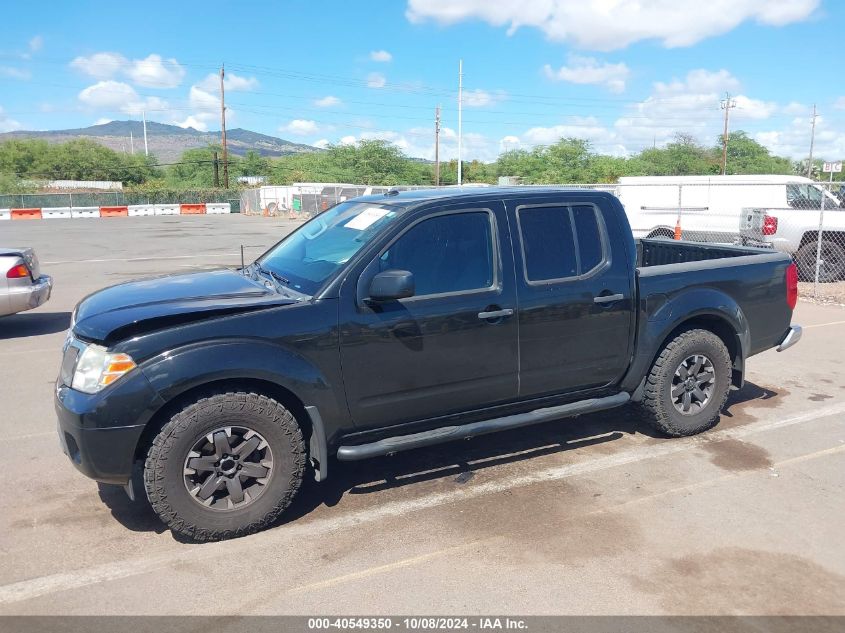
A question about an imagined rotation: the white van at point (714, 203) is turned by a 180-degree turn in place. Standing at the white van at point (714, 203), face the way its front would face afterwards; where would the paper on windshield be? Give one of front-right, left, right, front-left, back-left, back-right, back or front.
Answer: left

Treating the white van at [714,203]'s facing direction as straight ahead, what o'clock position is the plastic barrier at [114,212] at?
The plastic barrier is roughly at 7 o'clock from the white van.

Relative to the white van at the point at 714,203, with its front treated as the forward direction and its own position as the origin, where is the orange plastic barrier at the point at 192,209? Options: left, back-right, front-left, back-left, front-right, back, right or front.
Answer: back-left

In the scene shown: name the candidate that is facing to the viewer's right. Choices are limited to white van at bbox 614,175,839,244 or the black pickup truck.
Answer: the white van

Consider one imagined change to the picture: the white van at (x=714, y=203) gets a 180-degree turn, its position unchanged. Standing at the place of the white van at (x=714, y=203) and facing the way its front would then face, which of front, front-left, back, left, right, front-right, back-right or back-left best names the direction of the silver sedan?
front-left

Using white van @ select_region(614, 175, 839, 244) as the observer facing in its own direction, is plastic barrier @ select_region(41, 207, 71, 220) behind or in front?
behind

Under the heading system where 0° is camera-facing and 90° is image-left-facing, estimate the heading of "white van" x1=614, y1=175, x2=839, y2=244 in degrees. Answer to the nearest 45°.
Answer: approximately 270°

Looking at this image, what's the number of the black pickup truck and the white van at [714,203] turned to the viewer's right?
1

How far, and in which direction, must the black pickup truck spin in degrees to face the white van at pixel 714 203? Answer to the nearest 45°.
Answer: approximately 180°

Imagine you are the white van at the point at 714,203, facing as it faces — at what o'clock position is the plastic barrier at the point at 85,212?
The plastic barrier is roughly at 7 o'clock from the white van.

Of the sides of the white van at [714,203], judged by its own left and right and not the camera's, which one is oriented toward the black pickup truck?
right

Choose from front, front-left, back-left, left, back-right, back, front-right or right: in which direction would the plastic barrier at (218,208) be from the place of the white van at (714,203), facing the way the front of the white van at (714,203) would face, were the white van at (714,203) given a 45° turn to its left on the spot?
left
